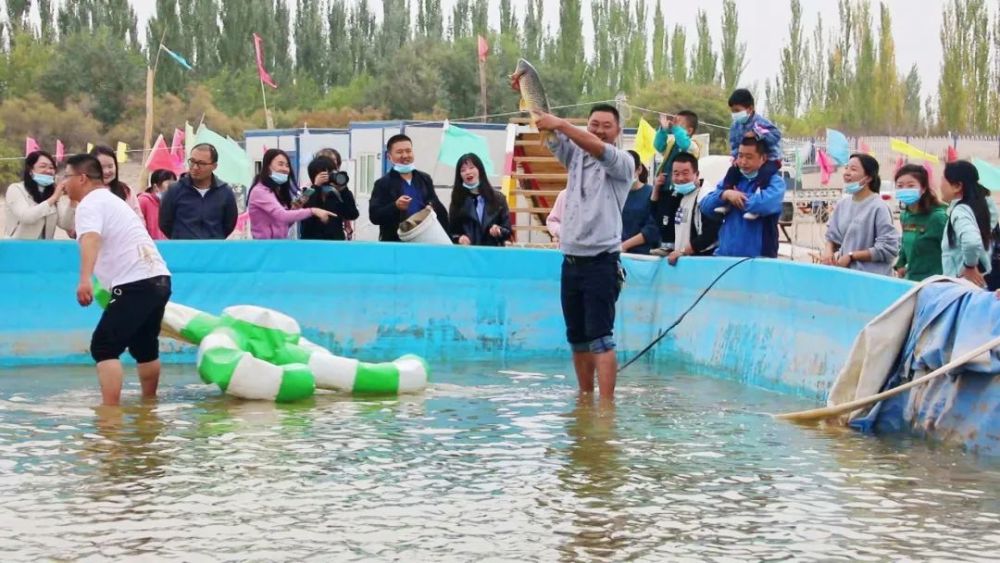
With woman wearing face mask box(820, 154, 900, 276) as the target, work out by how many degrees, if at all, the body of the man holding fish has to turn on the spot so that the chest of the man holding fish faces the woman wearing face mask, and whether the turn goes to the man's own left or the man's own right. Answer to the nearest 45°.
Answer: approximately 180°

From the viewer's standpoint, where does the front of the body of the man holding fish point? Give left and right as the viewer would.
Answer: facing the viewer and to the left of the viewer

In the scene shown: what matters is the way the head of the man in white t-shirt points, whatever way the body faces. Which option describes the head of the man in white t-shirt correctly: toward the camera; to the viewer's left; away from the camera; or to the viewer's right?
to the viewer's left

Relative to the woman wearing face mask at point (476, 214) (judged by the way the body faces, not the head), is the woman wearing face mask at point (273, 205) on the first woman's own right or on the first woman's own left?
on the first woman's own right

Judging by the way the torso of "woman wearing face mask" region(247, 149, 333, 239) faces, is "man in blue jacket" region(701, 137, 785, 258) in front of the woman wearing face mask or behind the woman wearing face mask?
in front

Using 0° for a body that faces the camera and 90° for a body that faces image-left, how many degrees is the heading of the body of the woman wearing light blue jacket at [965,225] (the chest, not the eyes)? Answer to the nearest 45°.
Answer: approximately 90°

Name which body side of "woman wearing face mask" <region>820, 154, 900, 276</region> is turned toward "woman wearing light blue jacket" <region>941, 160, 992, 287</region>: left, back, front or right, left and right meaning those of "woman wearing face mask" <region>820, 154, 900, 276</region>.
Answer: left

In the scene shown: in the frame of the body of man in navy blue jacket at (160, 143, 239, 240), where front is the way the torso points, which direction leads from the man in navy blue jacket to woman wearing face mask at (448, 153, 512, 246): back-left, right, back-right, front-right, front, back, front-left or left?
left

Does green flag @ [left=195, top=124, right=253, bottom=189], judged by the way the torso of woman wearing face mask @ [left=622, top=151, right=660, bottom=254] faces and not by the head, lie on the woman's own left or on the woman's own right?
on the woman's own right

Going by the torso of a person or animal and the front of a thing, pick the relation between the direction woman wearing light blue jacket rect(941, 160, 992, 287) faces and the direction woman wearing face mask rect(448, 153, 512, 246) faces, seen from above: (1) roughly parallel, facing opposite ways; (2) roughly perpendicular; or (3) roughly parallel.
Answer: roughly perpendicular

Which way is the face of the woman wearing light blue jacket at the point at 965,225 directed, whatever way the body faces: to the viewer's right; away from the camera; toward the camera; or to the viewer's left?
to the viewer's left

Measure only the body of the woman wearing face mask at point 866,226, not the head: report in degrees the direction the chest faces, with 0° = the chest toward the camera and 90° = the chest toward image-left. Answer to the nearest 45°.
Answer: approximately 45°

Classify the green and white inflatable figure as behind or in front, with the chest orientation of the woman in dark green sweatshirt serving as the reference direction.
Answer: in front

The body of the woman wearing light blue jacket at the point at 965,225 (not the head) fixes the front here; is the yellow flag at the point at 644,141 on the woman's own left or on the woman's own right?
on the woman's own right

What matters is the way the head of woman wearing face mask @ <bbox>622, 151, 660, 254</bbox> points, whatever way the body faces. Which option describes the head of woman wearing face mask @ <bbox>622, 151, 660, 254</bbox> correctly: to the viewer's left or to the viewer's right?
to the viewer's left

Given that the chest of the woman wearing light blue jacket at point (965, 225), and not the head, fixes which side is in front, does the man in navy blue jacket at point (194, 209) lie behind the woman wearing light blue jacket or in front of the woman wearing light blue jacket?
in front

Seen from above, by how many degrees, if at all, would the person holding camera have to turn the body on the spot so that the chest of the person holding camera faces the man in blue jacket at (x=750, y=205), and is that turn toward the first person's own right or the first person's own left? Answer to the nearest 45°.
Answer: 0° — they already face them
